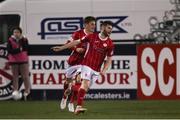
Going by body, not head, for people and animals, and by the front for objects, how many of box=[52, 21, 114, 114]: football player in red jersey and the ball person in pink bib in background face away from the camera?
0

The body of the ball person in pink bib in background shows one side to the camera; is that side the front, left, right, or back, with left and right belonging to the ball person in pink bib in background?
front
